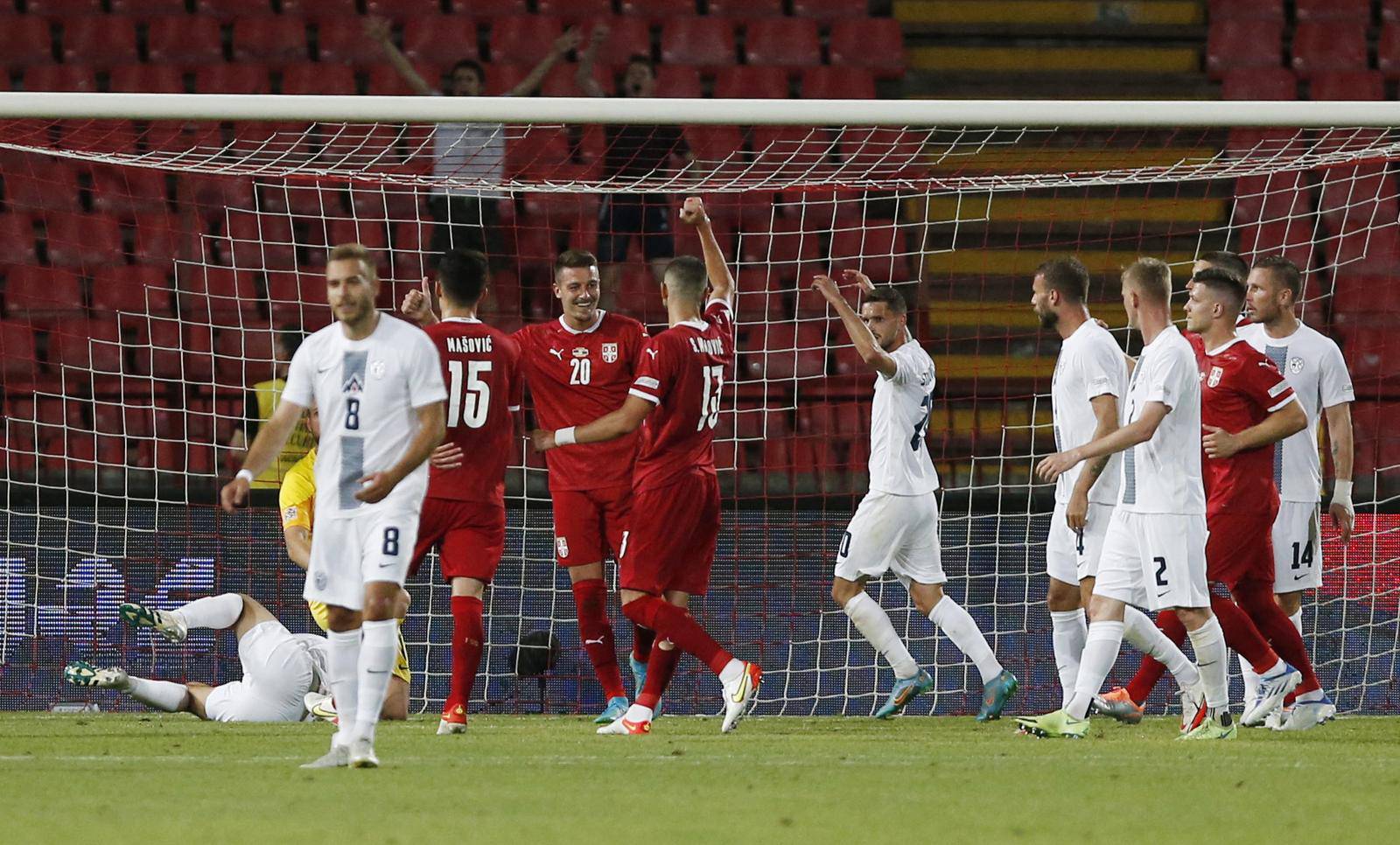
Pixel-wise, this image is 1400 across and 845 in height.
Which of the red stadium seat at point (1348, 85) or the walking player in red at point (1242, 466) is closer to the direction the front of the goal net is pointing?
the walking player in red

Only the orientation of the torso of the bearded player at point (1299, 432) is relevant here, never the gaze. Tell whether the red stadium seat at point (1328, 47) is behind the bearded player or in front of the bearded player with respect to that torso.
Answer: behind

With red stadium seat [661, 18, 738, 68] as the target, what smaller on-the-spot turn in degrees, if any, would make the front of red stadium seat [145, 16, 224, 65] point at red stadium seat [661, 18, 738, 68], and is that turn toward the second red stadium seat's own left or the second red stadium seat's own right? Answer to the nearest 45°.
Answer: approximately 90° to the second red stadium seat's own left

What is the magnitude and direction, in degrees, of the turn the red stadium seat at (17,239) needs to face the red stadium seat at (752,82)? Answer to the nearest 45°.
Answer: approximately 90° to its left

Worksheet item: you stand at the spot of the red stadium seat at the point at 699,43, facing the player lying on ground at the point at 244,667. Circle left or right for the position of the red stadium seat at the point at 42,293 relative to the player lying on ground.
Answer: right

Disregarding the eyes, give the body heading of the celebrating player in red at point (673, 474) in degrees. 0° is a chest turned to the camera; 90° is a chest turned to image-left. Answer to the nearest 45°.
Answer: approximately 135°

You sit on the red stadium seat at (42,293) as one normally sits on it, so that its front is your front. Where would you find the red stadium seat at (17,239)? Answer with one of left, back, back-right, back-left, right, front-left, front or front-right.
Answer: back

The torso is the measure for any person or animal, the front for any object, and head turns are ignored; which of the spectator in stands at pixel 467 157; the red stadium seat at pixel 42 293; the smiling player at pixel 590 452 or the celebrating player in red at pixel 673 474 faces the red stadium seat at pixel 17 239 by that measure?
the celebrating player in red

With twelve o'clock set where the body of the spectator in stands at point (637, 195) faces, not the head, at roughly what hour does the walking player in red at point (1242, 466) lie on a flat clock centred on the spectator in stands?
The walking player in red is roughly at 11 o'clock from the spectator in stands.
